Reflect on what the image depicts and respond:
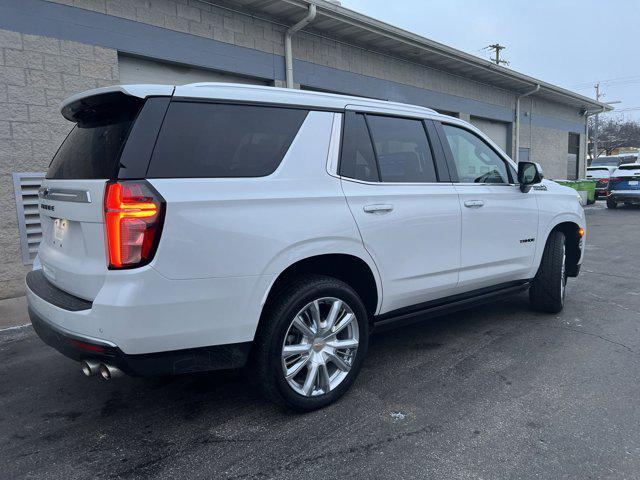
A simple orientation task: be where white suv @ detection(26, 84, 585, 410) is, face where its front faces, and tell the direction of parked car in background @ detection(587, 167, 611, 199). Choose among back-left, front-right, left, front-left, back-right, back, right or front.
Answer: front

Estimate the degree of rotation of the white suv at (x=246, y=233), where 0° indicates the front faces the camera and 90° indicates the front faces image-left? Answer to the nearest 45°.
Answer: approximately 225°

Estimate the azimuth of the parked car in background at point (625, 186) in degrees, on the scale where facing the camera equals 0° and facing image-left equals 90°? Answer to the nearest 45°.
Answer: approximately 180°

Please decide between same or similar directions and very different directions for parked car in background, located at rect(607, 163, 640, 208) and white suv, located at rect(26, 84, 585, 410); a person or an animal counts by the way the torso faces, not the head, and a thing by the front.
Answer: same or similar directions

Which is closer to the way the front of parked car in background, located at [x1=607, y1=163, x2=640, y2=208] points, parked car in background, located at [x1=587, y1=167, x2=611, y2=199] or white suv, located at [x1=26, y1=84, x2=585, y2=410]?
the parked car in background

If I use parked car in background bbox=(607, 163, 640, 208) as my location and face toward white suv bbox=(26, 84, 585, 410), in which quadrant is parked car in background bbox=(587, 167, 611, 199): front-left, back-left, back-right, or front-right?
back-right

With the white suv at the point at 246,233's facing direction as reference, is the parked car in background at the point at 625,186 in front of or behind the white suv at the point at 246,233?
in front

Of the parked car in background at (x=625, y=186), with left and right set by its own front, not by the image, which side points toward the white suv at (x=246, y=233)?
back

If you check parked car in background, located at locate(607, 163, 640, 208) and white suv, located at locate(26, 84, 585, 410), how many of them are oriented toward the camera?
0
